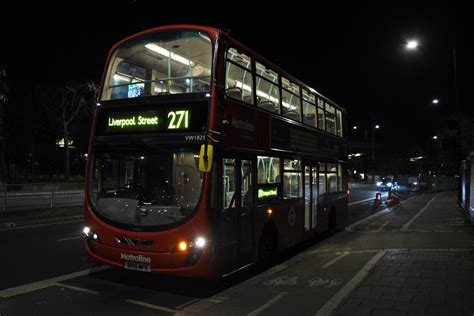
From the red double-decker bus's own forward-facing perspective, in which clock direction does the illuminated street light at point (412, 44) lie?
The illuminated street light is roughly at 6 o'clock from the red double-decker bus.

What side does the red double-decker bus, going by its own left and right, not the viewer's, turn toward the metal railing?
right

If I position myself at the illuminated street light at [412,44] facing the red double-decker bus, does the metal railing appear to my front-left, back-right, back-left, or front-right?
front-right

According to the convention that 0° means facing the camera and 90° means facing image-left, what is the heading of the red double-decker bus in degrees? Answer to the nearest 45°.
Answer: approximately 45°

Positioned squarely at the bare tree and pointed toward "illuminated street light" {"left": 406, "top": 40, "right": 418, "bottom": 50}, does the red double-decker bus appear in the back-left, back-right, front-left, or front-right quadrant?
front-right

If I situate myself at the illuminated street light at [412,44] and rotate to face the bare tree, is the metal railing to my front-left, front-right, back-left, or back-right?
front-left

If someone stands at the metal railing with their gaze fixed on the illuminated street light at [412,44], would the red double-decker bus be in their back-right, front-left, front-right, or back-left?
front-right

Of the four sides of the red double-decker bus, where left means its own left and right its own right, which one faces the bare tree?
right
